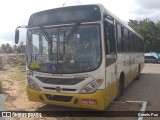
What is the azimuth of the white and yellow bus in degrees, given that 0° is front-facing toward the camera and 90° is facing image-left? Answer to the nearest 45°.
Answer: approximately 45°
